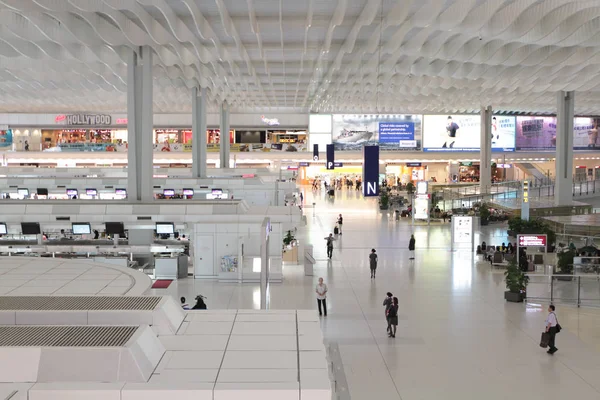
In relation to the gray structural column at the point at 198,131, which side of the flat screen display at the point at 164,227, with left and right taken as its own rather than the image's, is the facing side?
back

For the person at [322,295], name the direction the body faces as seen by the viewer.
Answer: toward the camera

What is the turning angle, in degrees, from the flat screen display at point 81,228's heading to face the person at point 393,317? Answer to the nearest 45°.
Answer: approximately 45° to its left

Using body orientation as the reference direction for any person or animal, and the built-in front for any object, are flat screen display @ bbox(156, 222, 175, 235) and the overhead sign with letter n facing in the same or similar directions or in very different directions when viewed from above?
same or similar directions

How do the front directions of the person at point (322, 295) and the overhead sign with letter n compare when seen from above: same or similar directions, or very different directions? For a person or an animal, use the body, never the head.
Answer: same or similar directions

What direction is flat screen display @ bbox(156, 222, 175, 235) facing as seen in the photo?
toward the camera

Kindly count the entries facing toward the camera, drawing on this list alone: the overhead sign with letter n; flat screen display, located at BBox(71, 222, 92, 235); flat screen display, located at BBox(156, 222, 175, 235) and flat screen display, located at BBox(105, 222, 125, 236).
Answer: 4

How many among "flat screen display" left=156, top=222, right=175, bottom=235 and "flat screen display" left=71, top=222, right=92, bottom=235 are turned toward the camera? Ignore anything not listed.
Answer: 2

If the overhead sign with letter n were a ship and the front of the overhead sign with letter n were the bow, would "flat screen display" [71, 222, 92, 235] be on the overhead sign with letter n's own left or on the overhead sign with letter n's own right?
on the overhead sign with letter n's own right

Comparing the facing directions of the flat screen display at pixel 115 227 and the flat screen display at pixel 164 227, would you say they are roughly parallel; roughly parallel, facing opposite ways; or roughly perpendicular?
roughly parallel

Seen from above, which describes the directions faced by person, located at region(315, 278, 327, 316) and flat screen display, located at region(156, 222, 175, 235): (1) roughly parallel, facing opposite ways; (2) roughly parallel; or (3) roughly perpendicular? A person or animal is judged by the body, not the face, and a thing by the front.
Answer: roughly parallel

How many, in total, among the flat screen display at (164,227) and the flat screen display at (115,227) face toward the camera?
2
